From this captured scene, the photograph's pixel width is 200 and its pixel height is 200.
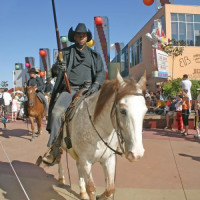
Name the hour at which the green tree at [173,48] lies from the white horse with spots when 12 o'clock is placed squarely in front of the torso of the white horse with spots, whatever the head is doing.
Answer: The green tree is roughly at 8 o'clock from the white horse with spots.

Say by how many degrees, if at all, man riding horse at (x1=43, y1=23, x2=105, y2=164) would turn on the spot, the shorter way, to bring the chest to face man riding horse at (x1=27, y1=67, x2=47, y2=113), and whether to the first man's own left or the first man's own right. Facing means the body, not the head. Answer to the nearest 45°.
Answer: approximately 180°

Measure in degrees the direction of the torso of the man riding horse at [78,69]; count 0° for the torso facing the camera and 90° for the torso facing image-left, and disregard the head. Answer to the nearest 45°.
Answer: approximately 0°

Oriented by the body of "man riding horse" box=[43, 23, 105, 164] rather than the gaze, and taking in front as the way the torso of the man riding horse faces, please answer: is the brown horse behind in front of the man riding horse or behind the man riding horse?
behind

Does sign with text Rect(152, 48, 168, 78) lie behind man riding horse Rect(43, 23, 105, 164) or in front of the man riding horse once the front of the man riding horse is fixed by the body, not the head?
behind

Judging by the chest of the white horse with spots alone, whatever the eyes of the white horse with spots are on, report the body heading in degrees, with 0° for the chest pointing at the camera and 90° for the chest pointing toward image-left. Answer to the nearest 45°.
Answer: approximately 315°
